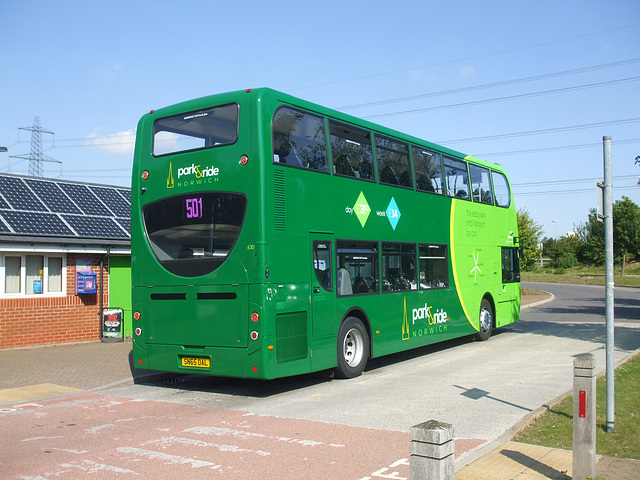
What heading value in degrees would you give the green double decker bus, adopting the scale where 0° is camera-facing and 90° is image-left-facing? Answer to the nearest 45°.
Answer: approximately 225°

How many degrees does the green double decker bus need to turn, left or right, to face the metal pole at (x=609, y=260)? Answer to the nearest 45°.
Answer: approximately 90° to its right

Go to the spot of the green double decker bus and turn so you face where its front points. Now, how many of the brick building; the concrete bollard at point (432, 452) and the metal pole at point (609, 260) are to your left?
1

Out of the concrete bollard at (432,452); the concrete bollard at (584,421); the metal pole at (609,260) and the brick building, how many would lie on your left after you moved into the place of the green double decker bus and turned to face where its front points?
1

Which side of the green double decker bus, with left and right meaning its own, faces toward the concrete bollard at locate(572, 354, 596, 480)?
right

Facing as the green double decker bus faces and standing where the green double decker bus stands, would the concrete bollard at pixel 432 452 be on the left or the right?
on its right

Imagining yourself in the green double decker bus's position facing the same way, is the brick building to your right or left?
on your left

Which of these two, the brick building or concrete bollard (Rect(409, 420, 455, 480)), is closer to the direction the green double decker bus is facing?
the brick building
